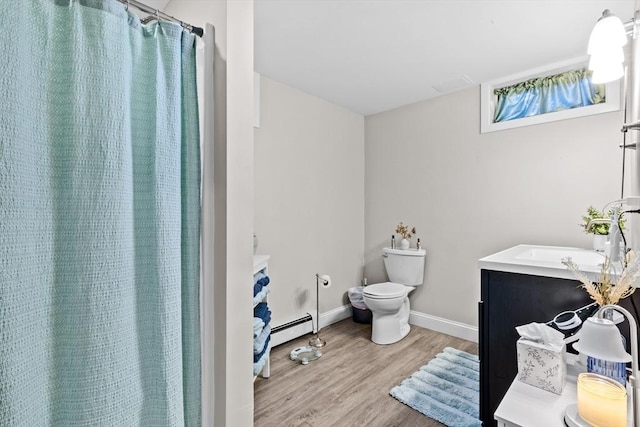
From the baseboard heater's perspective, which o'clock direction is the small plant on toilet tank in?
The small plant on toilet tank is roughly at 10 o'clock from the baseboard heater.

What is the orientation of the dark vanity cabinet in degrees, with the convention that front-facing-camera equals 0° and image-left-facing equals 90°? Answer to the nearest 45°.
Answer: approximately 90°

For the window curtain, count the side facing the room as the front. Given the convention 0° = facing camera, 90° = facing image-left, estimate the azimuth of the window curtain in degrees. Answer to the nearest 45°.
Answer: approximately 0°

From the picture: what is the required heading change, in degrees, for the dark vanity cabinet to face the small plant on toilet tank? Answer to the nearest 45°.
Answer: approximately 45° to its right

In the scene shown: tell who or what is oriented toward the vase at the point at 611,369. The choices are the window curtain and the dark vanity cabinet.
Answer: the window curtain

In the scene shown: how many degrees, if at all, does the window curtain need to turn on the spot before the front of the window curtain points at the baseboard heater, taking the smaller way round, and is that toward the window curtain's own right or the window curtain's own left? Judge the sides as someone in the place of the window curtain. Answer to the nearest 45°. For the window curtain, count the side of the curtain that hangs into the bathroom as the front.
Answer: approximately 45° to the window curtain's own right

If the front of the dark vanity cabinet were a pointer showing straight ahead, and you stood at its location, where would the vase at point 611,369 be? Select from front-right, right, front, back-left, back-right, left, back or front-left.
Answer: back-left

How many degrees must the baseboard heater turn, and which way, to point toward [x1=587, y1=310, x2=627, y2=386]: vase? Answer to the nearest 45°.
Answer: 0° — it already faces it

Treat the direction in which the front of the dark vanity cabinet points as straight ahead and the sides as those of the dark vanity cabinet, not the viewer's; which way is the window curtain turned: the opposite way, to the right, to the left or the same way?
to the left

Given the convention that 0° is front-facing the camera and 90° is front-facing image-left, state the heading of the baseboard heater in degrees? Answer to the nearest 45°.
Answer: approximately 315°

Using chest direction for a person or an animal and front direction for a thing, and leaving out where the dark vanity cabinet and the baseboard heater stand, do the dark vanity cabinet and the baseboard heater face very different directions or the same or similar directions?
very different directions

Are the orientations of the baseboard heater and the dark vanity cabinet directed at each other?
yes
